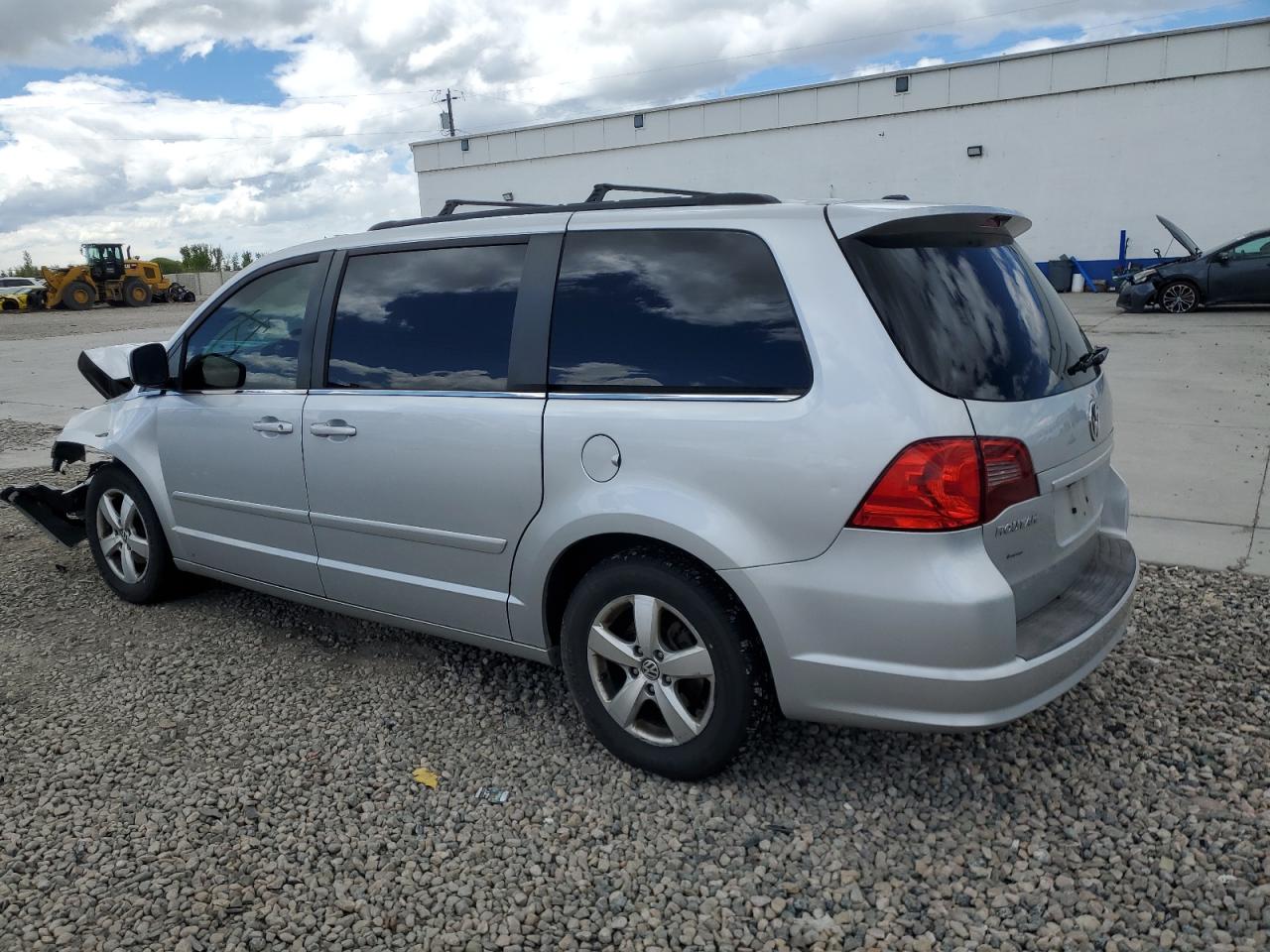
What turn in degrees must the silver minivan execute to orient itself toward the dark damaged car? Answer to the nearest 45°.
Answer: approximately 90° to its right

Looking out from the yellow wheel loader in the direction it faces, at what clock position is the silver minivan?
The silver minivan is roughly at 9 o'clock from the yellow wheel loader.

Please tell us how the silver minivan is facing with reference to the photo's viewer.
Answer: facing away from the viewer and to the left of the viewer

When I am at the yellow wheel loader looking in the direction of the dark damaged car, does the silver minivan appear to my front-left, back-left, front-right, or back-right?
front-right

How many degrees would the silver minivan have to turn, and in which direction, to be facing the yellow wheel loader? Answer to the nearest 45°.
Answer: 0° — it already faces it

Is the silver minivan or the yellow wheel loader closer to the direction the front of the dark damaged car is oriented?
the yellow wheel loader

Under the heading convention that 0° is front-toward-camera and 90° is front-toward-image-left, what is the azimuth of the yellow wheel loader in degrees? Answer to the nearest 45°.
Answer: approximately 90°

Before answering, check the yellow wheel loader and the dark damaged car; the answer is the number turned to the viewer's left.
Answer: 2

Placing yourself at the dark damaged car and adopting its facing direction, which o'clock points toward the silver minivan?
The silver minivan is roughly at 9 o'clock from the dark damaged car.

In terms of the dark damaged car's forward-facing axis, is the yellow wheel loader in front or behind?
in front

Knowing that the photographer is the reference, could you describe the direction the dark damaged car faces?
facing to the left of the viewer
